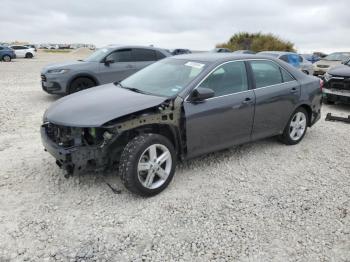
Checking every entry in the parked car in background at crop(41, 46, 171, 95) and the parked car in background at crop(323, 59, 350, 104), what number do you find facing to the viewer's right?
0

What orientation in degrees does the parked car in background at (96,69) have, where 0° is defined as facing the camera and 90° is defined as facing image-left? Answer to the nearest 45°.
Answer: approximately 45°

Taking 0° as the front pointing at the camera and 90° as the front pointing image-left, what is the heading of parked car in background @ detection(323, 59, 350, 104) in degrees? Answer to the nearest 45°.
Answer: approximately 45°

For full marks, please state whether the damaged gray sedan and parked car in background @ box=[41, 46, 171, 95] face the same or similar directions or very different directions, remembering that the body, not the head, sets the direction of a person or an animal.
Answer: same or similar directions

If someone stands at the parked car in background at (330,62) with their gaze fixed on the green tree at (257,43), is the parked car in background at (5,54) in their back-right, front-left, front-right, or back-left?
front-left

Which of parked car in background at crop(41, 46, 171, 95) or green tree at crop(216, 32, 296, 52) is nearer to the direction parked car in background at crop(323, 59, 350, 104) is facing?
the parked car in background

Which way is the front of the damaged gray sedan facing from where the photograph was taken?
facing the viewer and to the left of the viewer
